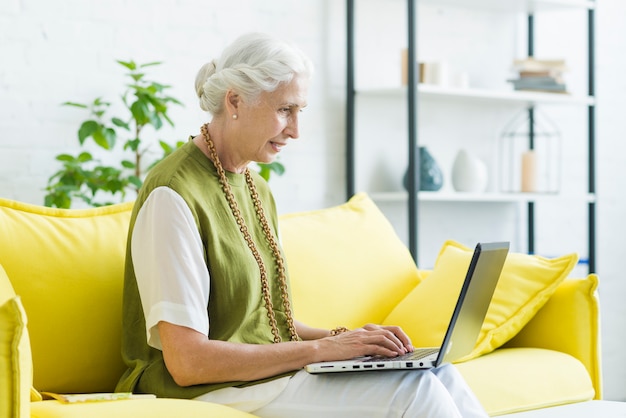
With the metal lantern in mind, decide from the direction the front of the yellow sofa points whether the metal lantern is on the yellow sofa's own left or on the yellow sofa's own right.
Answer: on the yellow sofa's own left

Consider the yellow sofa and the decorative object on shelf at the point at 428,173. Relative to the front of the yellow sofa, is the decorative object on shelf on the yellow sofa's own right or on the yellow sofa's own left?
on the yellow sofa's own left

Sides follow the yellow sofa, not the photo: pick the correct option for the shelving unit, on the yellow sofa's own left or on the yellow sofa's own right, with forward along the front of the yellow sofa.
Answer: on the yellow sofa's own left

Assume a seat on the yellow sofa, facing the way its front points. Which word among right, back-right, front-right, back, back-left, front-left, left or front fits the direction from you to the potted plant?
back

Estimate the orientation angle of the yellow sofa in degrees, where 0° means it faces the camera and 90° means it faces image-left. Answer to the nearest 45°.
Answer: approximately 315°
